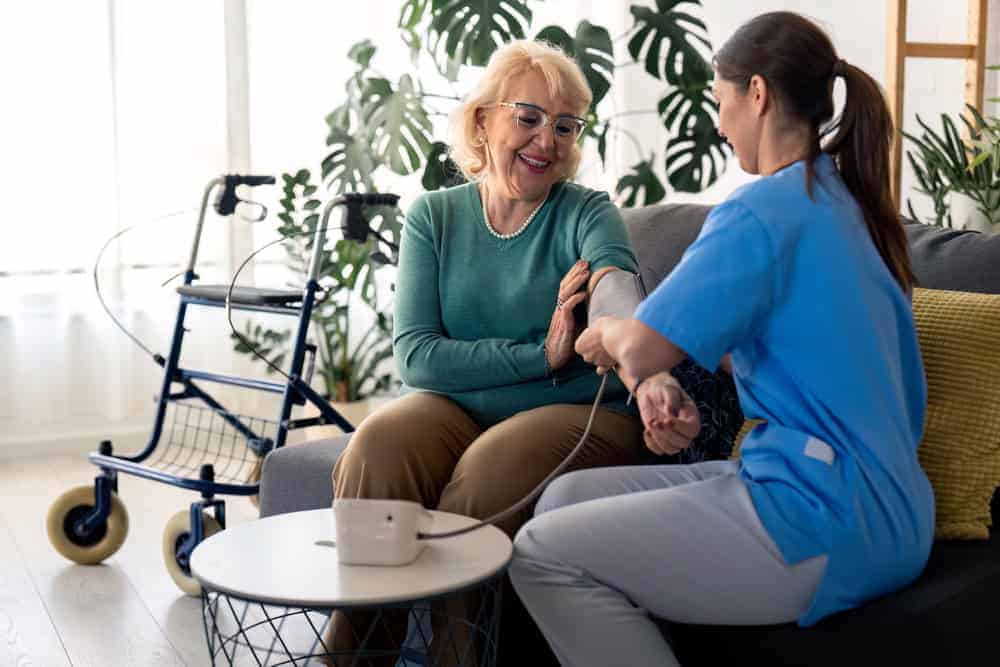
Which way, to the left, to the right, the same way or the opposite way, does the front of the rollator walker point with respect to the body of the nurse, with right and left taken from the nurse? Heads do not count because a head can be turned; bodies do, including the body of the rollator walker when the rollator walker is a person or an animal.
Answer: to the left

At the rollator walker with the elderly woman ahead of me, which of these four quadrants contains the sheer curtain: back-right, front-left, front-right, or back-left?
back-left

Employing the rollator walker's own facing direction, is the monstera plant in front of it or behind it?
behind

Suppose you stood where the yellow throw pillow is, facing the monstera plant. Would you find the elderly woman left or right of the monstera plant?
left

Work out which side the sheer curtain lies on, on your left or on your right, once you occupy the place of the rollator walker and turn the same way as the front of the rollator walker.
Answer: on your right

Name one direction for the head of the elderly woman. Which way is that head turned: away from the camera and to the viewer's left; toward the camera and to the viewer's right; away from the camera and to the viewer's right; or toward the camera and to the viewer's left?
toward the camera and to the viewer's right

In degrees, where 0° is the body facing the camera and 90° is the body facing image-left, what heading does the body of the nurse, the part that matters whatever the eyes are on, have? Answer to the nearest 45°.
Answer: approximately 135°

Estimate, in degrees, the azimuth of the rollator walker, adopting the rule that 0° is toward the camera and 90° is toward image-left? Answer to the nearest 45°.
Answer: approximately 45°
